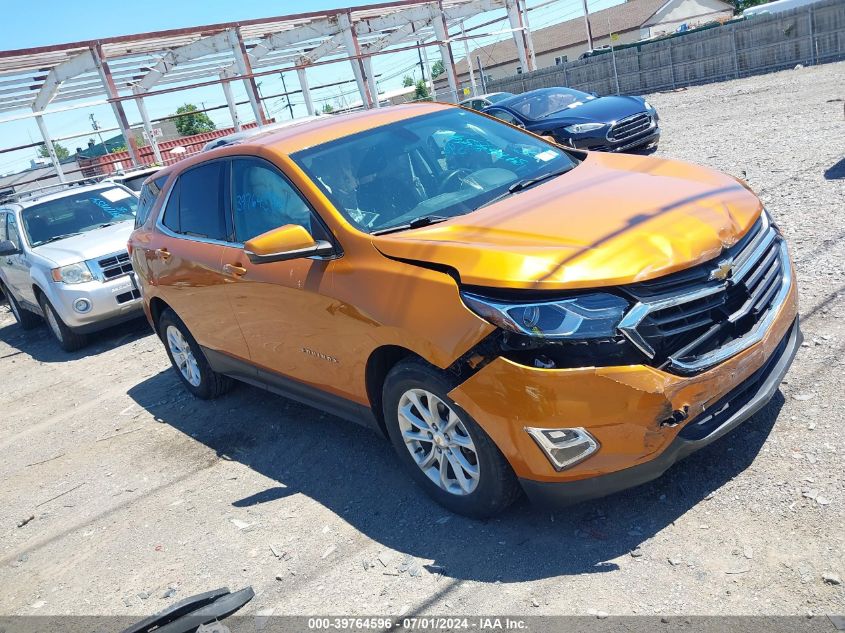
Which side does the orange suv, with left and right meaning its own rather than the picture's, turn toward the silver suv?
back

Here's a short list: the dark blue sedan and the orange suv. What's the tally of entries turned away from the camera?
0

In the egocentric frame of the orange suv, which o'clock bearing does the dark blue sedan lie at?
The dark blue sedan is roughly at 8 o'clock from the orange suv.

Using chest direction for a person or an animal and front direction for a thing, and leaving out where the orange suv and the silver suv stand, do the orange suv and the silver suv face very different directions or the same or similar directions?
same or similar directions

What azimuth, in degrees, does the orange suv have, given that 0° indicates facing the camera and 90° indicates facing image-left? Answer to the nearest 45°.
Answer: approximately 315°

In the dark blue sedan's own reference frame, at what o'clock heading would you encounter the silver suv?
The silver suv is roughly at 3 o'clock from the dark blue sedan.

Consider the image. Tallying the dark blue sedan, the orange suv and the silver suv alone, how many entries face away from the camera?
0

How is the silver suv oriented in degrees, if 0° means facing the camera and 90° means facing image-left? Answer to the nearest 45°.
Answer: approximately 315°

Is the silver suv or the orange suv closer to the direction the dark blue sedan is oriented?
the orange suv

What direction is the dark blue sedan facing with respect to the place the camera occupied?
facing the viewer and to the right of the viewer

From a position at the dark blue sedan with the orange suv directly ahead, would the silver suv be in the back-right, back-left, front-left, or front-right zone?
front-right

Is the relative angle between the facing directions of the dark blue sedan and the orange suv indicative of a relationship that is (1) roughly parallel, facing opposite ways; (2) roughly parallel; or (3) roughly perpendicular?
roughly parallel

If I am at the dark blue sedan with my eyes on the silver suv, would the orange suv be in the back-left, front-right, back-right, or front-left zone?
front-left

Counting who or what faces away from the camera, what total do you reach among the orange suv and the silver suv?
0
